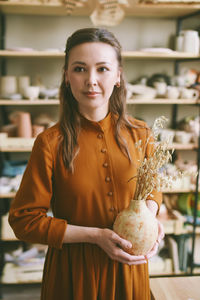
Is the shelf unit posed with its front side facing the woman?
yes

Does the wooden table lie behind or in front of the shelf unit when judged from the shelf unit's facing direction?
in front

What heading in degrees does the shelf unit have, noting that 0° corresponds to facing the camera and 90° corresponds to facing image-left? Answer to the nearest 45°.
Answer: approximately 0°
